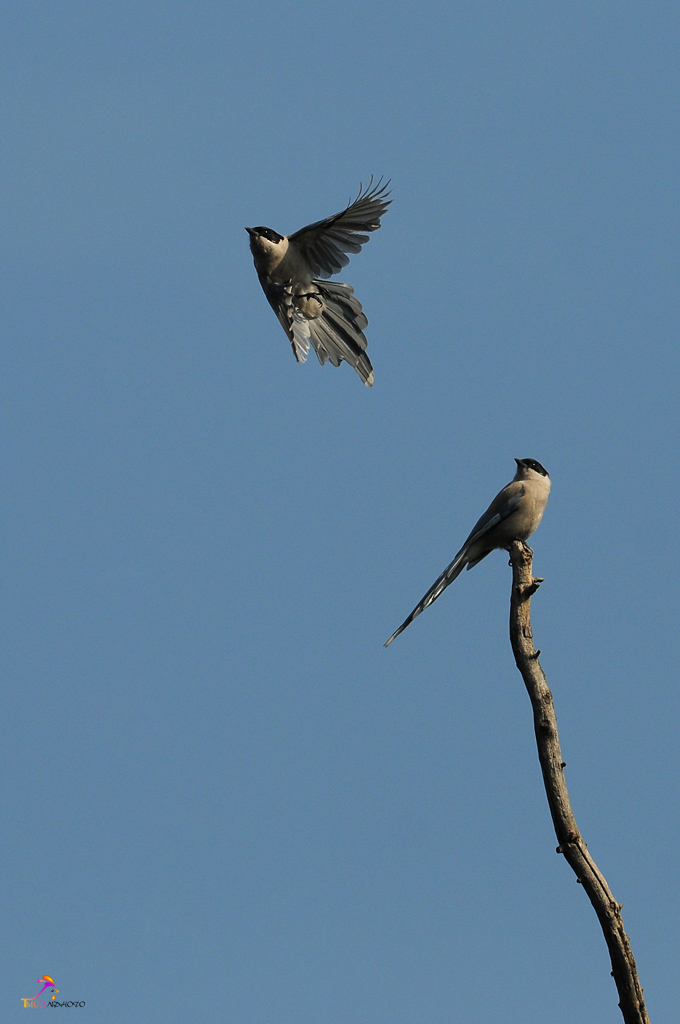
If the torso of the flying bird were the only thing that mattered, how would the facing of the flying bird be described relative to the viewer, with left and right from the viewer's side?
facing the viewer and to the left of the viewer
